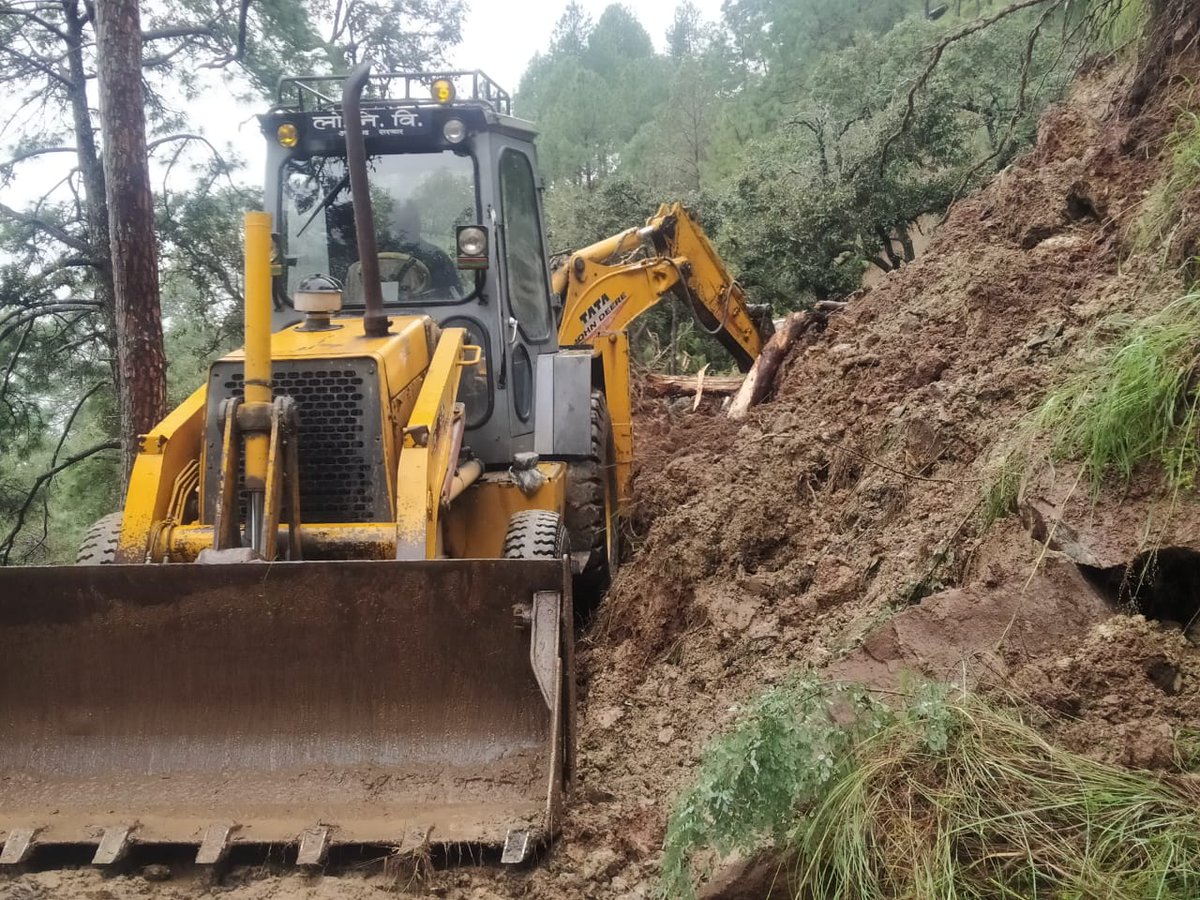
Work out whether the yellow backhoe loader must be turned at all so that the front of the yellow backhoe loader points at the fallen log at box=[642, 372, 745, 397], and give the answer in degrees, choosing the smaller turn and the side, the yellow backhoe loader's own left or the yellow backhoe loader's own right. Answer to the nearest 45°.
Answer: approximately 135° to the yellow backhoe loader's own left

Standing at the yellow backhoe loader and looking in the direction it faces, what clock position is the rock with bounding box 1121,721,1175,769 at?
The rock is roughly at 10 o'clock from the yellow backhoe loader.

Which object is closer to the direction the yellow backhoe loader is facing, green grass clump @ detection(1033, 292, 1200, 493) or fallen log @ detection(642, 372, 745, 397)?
the green grass clump

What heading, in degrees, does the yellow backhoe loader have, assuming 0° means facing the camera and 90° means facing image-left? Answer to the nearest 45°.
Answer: approximately 0°

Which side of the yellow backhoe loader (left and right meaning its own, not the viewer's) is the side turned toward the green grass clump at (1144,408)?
left
